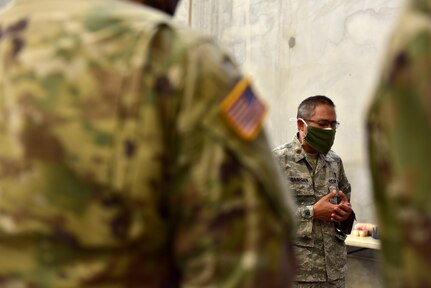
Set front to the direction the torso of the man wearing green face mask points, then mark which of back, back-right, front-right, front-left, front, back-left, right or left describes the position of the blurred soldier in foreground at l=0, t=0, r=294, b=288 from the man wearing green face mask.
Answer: front-right

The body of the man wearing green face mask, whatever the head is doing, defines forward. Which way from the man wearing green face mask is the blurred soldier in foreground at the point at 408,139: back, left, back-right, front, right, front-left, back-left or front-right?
front-right
